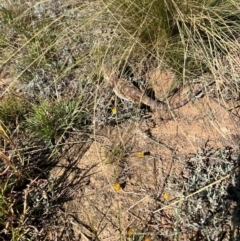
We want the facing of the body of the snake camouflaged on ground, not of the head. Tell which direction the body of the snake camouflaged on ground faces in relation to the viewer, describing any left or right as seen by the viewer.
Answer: facing away from the viewer and to the left of the viewer

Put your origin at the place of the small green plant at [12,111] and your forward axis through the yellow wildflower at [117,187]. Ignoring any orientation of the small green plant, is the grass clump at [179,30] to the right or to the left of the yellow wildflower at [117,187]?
left

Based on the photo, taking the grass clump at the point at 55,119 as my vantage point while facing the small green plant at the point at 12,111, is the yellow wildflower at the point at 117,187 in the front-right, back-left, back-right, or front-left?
back-left
